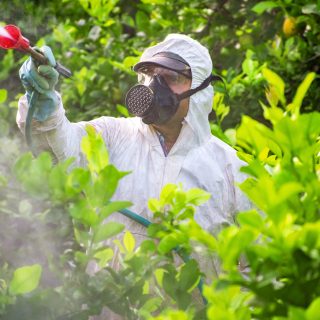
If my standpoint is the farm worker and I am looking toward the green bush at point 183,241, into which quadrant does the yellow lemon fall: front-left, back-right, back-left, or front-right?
back-left

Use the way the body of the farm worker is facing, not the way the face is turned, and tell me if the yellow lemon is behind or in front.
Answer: behind

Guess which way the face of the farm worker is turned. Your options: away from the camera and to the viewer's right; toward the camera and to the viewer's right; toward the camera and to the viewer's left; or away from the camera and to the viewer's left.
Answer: toward the camera and to the viewer's left

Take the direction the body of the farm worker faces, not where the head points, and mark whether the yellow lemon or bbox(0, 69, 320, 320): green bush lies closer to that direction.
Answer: the green bush
